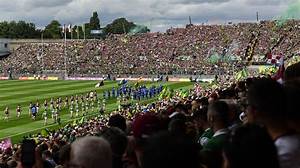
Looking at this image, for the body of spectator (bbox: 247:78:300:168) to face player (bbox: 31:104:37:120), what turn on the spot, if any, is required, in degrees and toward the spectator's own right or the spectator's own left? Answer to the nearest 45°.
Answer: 0° — they already face them

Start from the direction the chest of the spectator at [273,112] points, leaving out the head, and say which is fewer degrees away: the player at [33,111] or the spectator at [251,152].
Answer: the player

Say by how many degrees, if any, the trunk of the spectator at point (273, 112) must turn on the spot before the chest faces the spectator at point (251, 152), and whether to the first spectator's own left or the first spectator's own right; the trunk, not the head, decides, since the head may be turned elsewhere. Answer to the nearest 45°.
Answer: approximately 135° to the first spectator's own left

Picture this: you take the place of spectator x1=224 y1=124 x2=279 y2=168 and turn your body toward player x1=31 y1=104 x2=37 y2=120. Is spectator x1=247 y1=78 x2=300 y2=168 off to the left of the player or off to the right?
right

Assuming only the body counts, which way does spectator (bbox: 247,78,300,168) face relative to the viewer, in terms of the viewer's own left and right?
facing away from the viewer and to the left of the viewer
